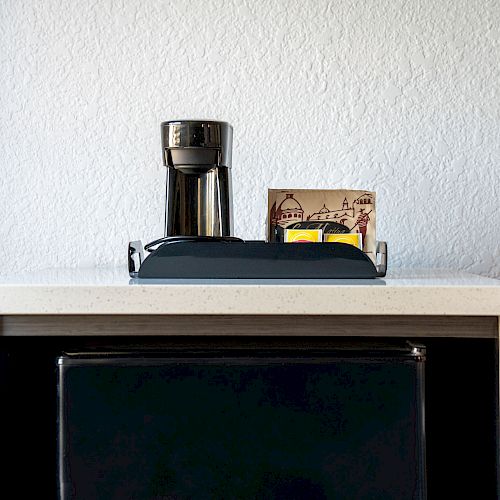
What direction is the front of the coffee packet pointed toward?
toward the camera

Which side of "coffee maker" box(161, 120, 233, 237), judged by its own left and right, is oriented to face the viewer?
front

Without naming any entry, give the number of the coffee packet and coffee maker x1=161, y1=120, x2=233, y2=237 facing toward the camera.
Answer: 2
